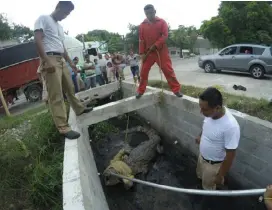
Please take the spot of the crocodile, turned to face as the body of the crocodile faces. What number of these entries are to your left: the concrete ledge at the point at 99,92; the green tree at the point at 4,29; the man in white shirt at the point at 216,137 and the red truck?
1

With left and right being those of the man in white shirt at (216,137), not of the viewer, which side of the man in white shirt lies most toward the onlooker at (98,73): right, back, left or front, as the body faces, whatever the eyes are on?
right

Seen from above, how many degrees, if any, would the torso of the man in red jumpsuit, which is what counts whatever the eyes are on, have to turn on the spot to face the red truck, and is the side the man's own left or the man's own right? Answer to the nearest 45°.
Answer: approximately 135° to the man's own right

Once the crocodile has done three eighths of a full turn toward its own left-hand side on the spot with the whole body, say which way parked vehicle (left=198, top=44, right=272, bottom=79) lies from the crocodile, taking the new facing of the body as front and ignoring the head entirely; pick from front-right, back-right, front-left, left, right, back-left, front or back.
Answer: front-left

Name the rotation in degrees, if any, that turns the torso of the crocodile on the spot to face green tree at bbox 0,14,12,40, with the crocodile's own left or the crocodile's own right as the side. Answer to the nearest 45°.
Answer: approximately 90° to the crocodile's own right

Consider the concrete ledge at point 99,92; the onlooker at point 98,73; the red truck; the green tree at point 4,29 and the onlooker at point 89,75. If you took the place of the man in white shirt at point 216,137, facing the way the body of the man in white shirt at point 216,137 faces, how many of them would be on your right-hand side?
5

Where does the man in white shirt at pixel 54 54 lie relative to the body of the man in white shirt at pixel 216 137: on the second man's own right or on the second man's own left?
on the second man's own right

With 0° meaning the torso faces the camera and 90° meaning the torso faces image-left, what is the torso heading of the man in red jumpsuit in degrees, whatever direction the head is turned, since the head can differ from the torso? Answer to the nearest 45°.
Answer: approximately 0°

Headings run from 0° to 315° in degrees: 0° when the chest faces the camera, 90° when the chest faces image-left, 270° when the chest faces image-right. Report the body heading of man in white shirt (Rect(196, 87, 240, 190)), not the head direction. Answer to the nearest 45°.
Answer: approximately 45°

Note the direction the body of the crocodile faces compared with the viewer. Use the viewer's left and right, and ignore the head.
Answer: facing the viewer and to the left of the viewer

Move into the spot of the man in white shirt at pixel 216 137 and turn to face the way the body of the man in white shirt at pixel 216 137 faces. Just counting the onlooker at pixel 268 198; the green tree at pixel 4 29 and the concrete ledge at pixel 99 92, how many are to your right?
2

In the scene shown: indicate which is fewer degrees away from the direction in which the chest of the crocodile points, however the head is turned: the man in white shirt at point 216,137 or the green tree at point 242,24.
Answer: the man in white shirt
